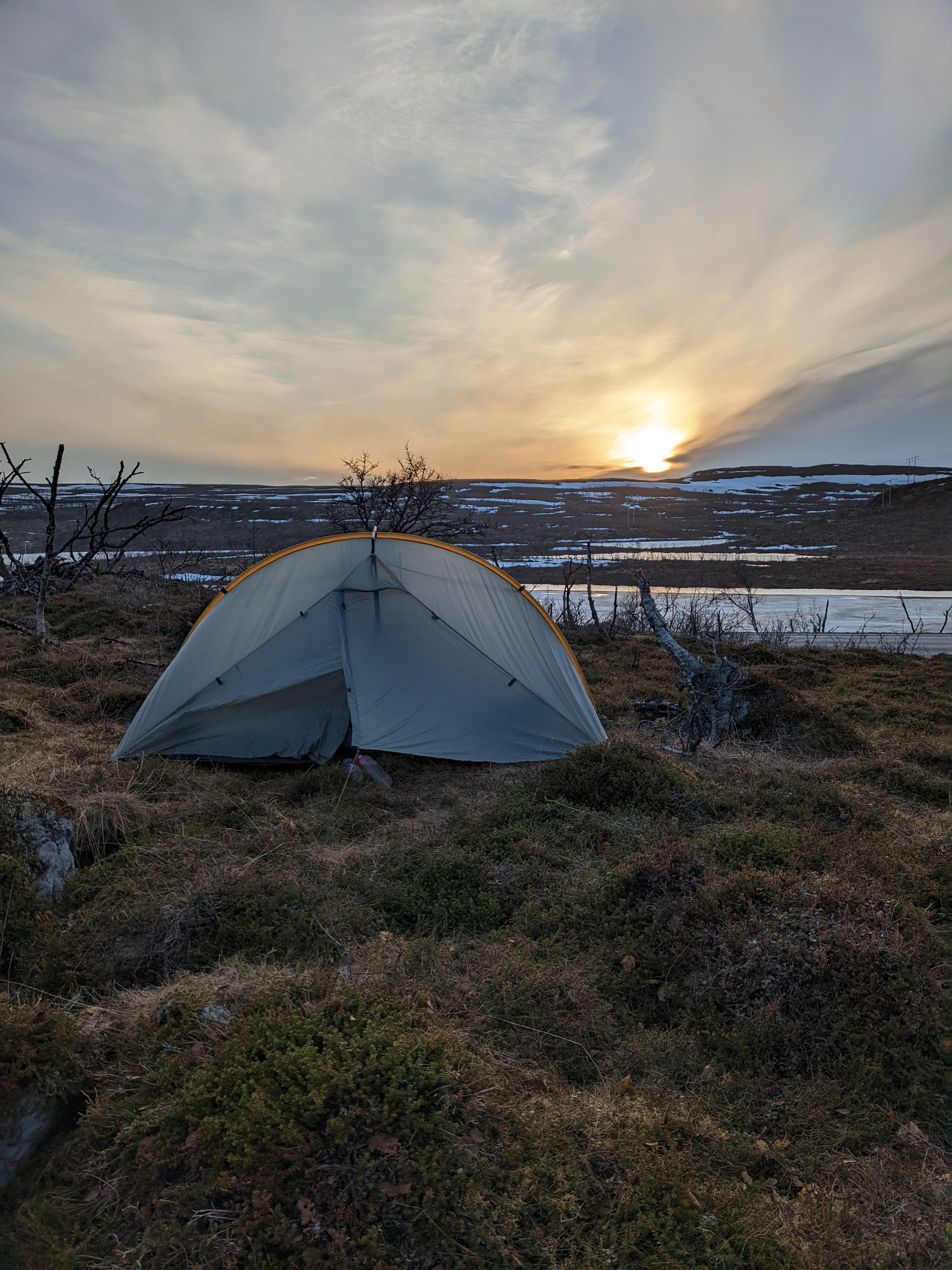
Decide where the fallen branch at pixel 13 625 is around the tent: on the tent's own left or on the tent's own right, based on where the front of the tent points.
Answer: on the tent's own right

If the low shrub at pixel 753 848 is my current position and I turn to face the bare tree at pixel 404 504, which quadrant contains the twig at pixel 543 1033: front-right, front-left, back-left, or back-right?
back-left

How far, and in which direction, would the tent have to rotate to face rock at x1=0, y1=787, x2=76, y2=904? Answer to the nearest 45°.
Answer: approximately 45° to its right

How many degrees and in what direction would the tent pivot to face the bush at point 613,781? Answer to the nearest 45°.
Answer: approximately 45° to its left

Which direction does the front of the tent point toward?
toward the camera

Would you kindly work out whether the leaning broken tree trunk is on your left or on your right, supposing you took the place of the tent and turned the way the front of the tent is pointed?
on your left

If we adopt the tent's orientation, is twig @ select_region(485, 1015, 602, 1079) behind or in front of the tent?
in front

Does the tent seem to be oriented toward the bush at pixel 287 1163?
yes

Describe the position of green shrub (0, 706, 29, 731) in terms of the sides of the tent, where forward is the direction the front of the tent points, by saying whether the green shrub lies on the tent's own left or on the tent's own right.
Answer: on the tent's own right

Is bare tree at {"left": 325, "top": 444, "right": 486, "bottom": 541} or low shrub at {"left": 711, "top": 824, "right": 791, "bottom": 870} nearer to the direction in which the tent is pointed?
the low shrub

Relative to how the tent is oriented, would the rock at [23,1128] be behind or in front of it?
in front

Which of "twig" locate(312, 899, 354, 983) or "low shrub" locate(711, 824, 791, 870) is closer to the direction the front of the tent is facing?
the twig

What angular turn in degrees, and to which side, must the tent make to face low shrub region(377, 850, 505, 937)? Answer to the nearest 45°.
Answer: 0° — it already faces it
